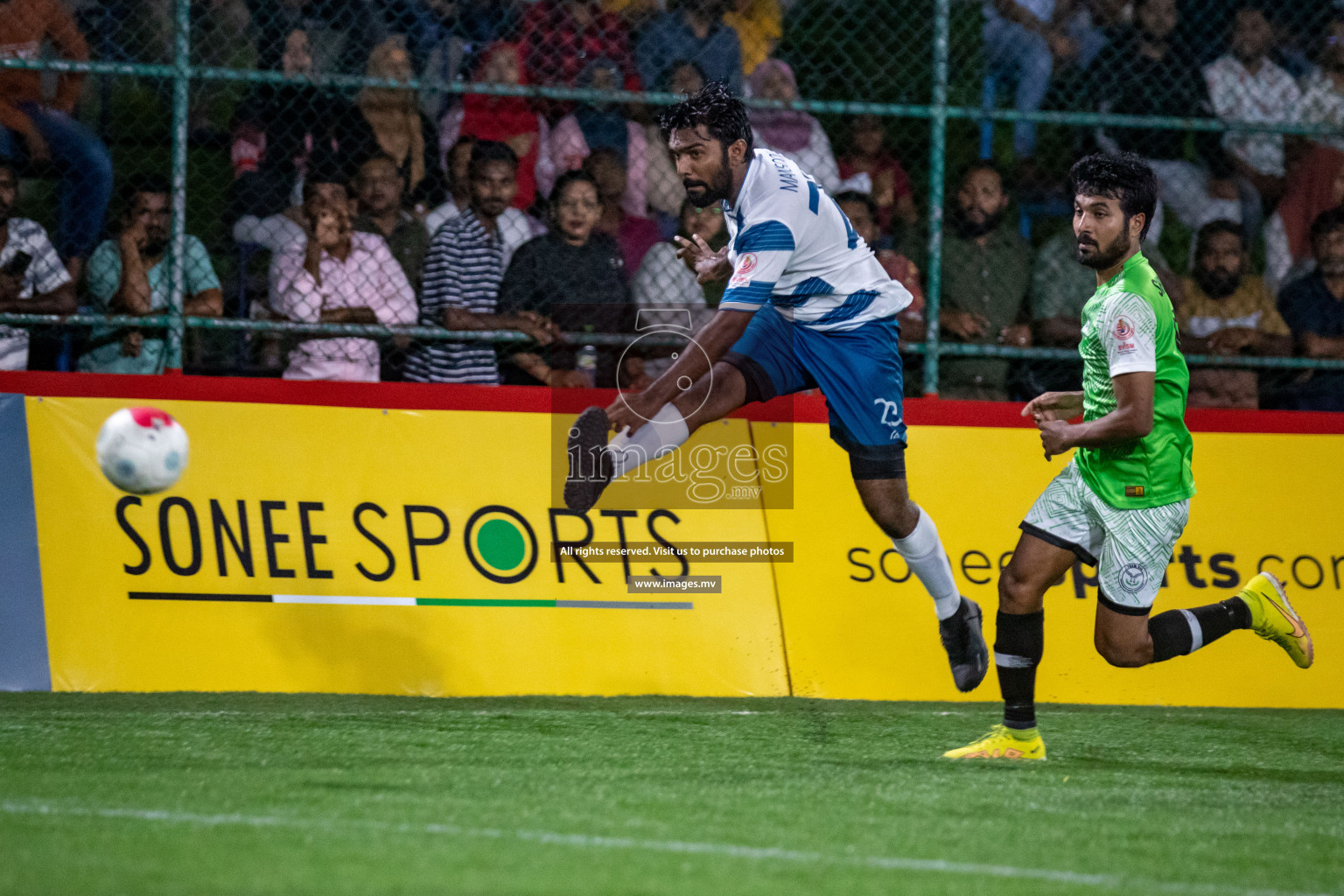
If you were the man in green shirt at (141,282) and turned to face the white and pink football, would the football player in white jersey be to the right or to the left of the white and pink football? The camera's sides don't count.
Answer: left

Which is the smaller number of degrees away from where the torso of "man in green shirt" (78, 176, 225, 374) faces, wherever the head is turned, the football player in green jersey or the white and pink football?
the white and pink football

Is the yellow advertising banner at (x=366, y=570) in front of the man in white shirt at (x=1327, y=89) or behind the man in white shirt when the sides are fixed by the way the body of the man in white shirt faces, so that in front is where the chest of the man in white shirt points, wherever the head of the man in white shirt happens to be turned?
in front

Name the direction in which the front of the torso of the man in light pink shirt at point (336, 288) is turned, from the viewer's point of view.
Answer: toward the camera

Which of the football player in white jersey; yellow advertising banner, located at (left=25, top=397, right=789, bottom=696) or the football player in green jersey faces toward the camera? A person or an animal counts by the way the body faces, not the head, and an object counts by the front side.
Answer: the yellow advertising banner

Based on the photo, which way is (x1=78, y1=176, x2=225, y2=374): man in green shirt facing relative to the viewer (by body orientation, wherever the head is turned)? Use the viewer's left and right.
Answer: facing the viewer

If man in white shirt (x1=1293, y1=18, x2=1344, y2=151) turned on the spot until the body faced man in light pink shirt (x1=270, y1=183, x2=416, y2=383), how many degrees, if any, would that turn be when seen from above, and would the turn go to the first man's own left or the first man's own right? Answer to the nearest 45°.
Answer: approximately 45° to the first man's own right

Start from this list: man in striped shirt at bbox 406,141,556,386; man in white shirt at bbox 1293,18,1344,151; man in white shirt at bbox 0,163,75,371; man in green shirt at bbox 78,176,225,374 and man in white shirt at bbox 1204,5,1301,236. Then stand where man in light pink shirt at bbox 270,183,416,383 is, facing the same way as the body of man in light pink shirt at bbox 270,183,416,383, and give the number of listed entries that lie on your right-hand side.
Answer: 2

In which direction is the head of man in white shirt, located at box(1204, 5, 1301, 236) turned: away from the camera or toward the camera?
toward the camera

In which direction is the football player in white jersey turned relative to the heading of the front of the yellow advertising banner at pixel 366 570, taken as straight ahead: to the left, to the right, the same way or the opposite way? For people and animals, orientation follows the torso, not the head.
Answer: to the right

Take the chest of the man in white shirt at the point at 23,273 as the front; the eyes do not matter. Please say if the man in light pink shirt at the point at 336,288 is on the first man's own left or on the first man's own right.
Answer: on the first man's own left

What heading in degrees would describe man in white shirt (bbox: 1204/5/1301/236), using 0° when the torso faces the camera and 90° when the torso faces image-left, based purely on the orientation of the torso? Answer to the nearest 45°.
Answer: approximately 0°

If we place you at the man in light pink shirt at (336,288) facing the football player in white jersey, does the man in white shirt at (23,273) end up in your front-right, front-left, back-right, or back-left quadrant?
back-right

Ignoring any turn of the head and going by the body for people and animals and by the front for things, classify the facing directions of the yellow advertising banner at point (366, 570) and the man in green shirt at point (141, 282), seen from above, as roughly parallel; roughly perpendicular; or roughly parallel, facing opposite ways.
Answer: roughly parallel

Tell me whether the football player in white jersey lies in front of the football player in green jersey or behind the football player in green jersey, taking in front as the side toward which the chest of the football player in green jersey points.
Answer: in front

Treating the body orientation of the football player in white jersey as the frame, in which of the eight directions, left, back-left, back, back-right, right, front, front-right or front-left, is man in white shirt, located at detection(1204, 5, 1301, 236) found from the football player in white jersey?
back-right

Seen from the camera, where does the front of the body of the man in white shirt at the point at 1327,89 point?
toward the camera

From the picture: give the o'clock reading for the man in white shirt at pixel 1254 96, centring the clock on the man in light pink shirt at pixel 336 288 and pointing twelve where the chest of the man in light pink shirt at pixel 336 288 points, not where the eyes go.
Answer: the man in white shirt at pixel 1254 96 is roughly at 9 o'clock from the man in light pink shirt at pixel 336 288.

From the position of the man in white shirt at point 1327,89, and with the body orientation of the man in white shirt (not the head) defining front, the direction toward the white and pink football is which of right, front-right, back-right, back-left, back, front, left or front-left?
front-right

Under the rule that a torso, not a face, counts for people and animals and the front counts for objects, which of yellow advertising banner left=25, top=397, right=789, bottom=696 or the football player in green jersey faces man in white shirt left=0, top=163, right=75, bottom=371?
the football player in green jersey
